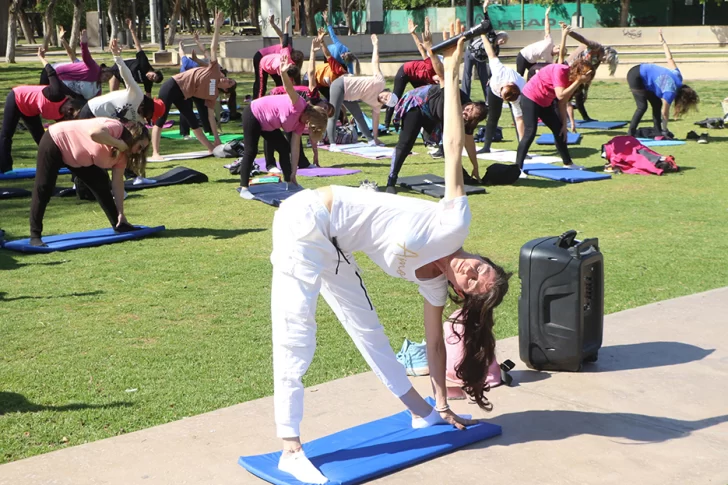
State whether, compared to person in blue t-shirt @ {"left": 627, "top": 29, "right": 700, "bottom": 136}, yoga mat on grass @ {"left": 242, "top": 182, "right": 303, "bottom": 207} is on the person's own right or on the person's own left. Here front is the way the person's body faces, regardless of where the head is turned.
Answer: on the person's own right
